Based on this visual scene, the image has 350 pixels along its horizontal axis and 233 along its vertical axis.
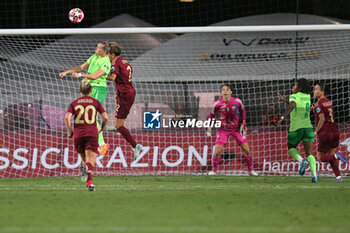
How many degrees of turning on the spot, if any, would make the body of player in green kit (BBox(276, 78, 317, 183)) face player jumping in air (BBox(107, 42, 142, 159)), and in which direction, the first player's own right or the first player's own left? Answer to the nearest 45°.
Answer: approximately 45° to the first player's own left

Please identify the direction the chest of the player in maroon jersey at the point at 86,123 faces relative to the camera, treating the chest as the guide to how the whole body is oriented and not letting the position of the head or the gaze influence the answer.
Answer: away from the camera

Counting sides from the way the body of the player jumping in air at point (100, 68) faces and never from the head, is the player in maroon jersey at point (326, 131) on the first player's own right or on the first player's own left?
on the first player's own left

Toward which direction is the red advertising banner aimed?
toward the camera

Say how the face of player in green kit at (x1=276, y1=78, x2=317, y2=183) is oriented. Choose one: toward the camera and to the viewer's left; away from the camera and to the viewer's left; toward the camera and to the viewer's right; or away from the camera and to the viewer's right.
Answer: away from the camera and to the viewer's left

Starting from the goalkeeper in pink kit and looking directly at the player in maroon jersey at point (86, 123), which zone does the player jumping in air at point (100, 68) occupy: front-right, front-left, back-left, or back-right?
front-right

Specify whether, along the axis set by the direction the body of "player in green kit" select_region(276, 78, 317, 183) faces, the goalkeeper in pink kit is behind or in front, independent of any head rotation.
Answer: in front

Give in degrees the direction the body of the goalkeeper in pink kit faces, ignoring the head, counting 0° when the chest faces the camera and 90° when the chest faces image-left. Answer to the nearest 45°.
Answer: approximately 0°

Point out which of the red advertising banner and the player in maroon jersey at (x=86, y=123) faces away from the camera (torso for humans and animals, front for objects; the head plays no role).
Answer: the player in maroon jersey

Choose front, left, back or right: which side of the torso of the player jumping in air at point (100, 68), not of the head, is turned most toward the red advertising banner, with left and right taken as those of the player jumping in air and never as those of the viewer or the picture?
back

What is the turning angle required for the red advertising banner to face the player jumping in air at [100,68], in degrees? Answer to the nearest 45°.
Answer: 0° — it already faces them

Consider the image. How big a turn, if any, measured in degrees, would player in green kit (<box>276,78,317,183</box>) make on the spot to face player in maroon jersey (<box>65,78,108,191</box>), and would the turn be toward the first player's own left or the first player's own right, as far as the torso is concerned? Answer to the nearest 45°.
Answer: approximately 90° to the first player's own left

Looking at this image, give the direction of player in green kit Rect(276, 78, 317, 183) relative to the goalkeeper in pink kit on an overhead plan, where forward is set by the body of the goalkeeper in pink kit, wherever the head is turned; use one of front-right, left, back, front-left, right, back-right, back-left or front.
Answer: front-left

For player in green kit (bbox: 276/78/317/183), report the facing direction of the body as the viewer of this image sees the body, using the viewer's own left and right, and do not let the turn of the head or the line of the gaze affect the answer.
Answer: facing away from the viewer and to the left of the viewer

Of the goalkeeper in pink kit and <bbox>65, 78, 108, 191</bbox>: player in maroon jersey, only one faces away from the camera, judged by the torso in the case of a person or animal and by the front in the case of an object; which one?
the player in maroon jersey
